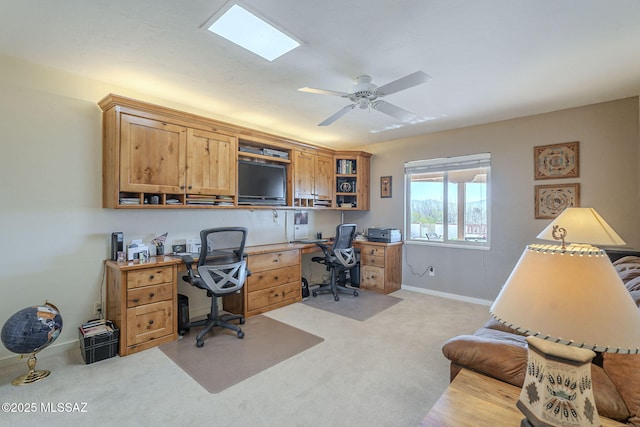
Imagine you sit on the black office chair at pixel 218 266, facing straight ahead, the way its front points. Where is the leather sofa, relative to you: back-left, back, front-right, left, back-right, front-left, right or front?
back

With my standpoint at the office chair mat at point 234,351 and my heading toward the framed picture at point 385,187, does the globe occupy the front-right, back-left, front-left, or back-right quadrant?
back-left

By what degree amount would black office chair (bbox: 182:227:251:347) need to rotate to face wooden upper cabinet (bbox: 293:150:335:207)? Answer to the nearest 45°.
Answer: approximately 90° to its right

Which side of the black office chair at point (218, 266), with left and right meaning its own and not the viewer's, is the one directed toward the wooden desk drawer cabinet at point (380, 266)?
right

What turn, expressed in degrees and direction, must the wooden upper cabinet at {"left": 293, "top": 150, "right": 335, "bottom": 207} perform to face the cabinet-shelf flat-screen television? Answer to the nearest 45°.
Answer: approximately 90° to its right

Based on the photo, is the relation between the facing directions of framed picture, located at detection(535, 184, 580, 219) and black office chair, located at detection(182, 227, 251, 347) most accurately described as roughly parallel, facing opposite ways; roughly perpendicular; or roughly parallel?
roughly perpendicular

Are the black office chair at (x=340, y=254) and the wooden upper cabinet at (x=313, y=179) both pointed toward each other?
yes

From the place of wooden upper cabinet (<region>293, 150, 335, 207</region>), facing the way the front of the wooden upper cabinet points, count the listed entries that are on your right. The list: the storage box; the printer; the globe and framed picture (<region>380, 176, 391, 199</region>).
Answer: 2

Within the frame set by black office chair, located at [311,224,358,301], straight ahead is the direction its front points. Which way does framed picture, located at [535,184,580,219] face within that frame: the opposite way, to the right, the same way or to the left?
to the left

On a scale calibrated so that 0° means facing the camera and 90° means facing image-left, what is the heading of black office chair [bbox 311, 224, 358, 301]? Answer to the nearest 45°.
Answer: approximately 135°
